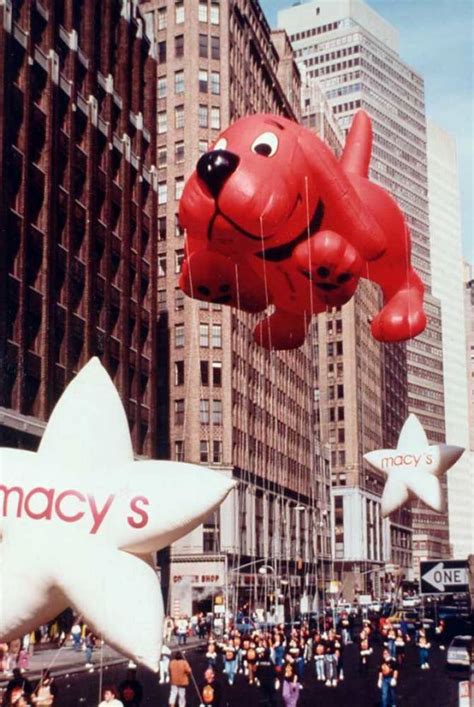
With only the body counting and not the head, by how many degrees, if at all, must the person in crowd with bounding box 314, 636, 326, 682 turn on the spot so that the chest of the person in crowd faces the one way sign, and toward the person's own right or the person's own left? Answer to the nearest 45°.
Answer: approximately 45° to the person's own left

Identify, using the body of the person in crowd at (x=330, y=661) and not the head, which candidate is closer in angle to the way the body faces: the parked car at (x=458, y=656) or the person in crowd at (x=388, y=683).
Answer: the person in crowd

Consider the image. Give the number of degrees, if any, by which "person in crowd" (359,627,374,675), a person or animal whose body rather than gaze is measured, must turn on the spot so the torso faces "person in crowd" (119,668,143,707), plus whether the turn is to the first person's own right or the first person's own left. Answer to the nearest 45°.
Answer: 0° — they already face them

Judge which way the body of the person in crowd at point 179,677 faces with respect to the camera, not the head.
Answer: away from the camera
